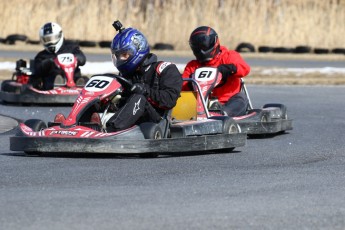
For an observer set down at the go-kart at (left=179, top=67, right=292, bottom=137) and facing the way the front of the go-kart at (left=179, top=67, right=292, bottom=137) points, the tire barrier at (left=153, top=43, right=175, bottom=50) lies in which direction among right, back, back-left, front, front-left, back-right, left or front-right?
back-right

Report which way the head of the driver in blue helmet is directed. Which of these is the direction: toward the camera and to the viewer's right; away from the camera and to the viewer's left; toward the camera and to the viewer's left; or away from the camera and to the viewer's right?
toward the camera and to the viewer's left

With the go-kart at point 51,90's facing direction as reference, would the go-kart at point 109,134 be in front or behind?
in front

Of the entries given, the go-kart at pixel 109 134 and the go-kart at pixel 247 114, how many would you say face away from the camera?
0

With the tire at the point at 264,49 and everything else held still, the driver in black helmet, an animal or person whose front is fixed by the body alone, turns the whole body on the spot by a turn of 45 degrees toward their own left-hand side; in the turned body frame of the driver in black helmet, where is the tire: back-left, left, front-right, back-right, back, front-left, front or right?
back

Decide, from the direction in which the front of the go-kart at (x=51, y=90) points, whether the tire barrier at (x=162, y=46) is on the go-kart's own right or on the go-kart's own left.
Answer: on the go-kart's own left

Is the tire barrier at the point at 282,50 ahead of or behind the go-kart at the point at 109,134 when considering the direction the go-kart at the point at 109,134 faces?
behind

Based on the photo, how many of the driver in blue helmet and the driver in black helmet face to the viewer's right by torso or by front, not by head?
0

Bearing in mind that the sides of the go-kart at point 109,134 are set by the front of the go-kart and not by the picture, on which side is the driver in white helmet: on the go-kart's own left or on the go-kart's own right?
on the go-kart's own right

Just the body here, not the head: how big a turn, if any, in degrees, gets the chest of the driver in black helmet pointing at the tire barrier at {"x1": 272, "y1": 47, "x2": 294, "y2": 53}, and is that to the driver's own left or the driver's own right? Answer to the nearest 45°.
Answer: approximately 135° to the driver's own right

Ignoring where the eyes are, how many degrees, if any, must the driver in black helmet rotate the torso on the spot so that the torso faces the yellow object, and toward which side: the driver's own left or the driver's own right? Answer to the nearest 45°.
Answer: approximately 45° to the driver's own left

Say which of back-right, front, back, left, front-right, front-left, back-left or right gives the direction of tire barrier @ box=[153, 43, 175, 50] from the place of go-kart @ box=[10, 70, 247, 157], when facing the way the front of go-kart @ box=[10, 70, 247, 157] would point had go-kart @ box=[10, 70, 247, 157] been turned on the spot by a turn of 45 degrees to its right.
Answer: right
